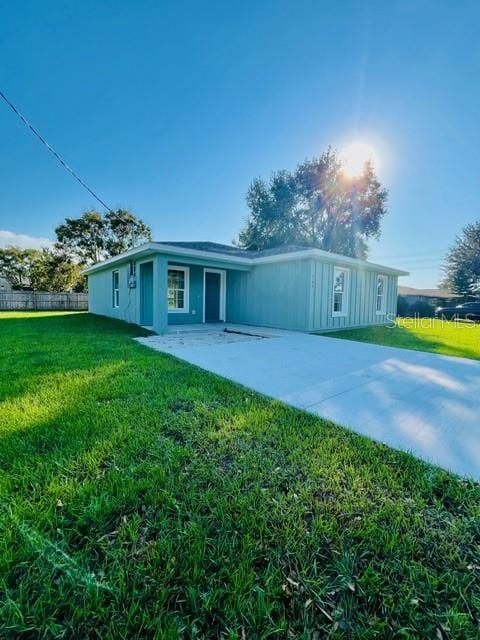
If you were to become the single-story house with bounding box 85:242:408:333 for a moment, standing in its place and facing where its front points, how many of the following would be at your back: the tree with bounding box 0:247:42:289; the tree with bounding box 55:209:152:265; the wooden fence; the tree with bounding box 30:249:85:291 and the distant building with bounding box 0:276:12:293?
5

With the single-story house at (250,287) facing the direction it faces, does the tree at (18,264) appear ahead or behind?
behind

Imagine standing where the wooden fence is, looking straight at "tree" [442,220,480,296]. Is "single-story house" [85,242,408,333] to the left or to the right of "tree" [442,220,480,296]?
right

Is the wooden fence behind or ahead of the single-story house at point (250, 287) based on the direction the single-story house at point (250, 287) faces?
behind

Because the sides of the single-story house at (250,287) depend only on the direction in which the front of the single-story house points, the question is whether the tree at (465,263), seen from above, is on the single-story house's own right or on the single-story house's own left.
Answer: on the single-story house's own left

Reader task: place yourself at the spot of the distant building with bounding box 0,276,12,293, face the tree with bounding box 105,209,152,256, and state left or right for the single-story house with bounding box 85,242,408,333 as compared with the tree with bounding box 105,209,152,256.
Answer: right

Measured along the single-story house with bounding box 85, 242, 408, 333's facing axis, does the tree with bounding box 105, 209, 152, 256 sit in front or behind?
behind
